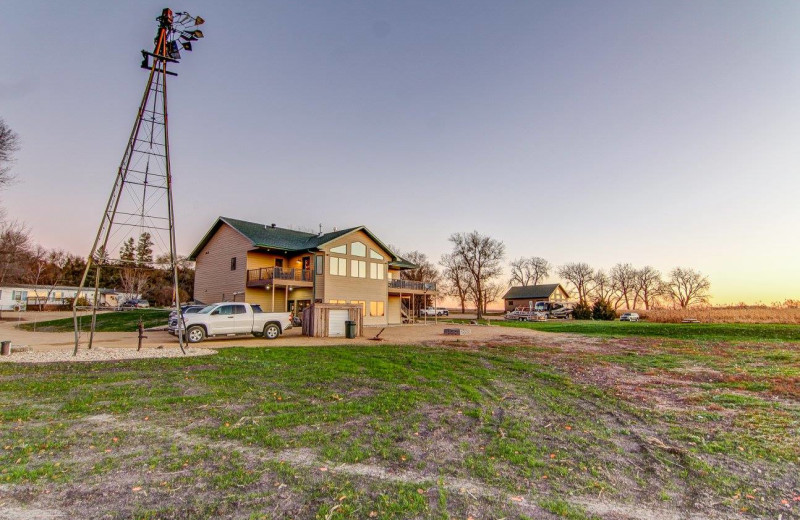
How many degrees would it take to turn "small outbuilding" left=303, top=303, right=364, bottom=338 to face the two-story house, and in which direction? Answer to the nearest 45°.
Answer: approximately 180°

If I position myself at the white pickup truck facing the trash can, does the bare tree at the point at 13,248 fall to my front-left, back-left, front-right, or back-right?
back-left

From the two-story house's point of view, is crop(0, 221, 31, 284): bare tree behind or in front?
behind

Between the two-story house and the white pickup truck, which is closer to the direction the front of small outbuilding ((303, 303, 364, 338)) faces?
the white pickup truck

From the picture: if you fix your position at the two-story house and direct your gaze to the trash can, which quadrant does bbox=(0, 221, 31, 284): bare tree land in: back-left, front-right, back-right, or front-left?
back-right

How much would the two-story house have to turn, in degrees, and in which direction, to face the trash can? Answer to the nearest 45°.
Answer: approximately 45° to its right

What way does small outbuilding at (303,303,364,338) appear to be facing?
toward the camera

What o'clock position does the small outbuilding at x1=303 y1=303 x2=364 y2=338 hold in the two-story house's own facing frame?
The small outbuilding is roughly at 1 o'clock from the two-story house.

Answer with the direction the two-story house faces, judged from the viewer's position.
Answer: facing the viewer and to the right of the viewer

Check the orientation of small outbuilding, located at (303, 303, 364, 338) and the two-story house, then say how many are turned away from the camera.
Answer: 0

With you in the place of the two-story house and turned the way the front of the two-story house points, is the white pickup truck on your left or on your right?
on your right

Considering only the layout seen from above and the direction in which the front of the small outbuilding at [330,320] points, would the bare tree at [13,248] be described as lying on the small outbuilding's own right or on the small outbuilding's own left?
on the small outbuilding's own right
